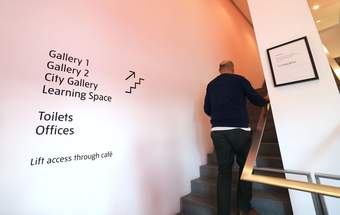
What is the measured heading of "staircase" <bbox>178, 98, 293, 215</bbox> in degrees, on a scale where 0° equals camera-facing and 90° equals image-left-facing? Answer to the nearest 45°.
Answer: approximately 0°
